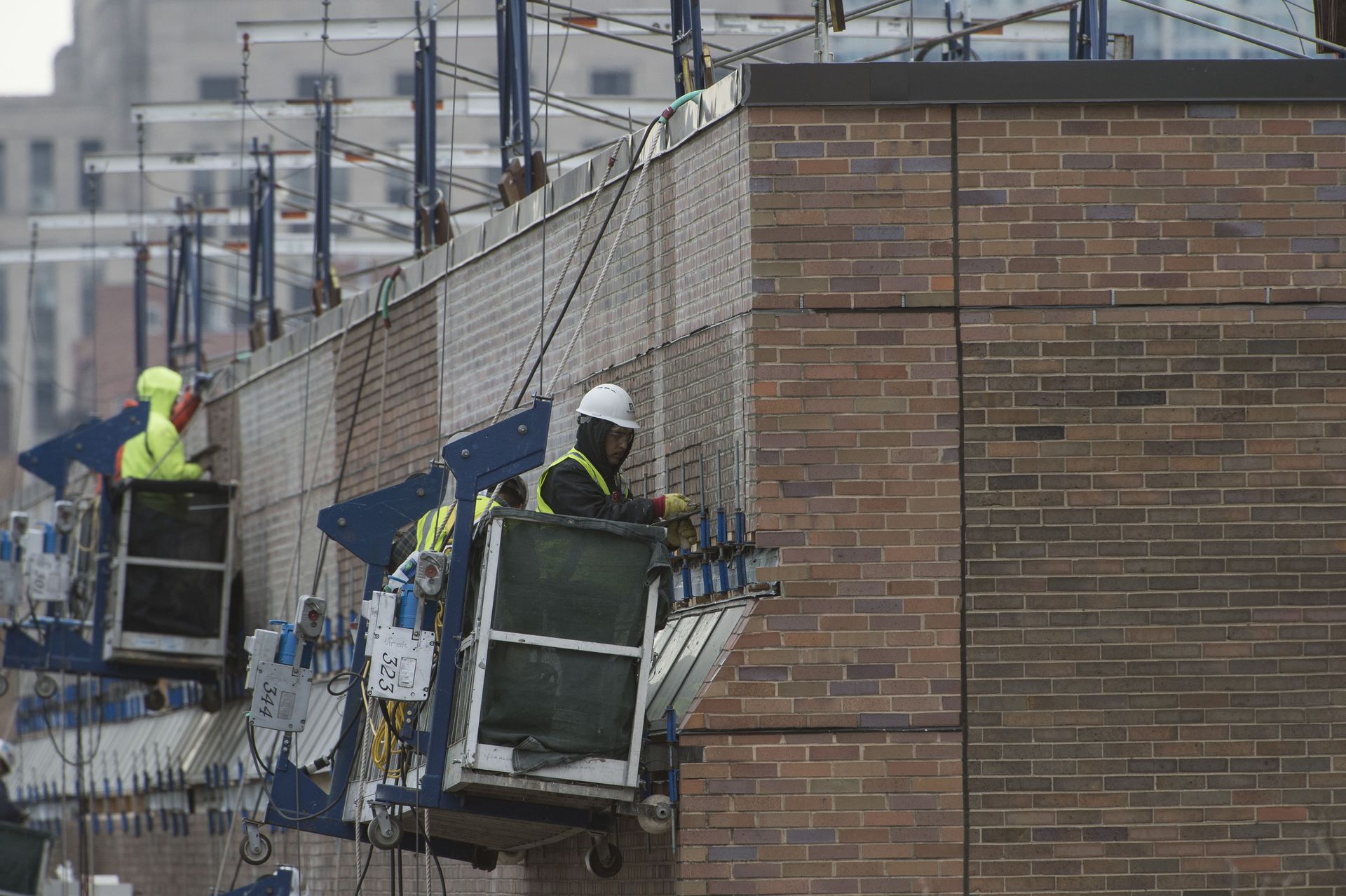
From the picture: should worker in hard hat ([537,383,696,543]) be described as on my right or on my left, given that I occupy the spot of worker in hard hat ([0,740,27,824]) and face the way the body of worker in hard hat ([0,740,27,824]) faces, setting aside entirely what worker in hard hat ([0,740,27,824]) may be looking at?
on my right

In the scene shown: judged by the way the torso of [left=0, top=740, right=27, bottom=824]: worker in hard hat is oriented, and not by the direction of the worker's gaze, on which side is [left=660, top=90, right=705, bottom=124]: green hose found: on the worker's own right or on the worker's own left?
on the worker's own right
